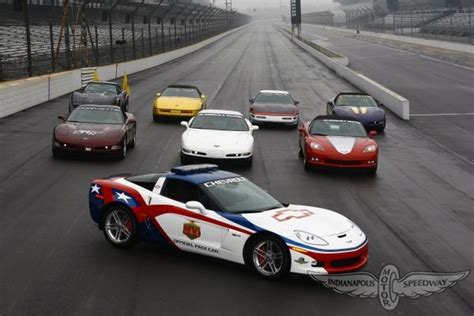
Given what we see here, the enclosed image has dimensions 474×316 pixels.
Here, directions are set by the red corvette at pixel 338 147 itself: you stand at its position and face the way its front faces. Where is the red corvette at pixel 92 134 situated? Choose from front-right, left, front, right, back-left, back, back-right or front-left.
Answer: right

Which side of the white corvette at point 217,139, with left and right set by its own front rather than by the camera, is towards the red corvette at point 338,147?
left

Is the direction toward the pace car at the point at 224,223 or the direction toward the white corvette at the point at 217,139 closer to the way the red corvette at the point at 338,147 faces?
the pace car

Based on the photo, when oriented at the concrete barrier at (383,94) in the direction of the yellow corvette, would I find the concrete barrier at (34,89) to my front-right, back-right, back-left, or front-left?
front-right

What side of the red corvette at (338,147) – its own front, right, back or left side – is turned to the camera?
front

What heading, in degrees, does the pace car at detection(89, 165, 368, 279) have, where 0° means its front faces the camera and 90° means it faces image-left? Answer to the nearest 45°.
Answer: approximately 315°

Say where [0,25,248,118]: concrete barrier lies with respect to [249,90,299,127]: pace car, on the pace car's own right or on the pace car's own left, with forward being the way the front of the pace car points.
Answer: on the pace car's own right

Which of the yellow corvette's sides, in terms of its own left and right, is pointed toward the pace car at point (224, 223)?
front

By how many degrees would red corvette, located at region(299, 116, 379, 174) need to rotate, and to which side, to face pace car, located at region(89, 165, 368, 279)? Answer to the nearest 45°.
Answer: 0° — it already faces it

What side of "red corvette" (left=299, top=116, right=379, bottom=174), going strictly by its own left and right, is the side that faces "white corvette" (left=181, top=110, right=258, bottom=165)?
right

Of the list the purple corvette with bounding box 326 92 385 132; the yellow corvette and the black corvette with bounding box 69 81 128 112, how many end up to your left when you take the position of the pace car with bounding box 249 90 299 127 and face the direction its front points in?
1

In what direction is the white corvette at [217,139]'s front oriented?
toward the camera
